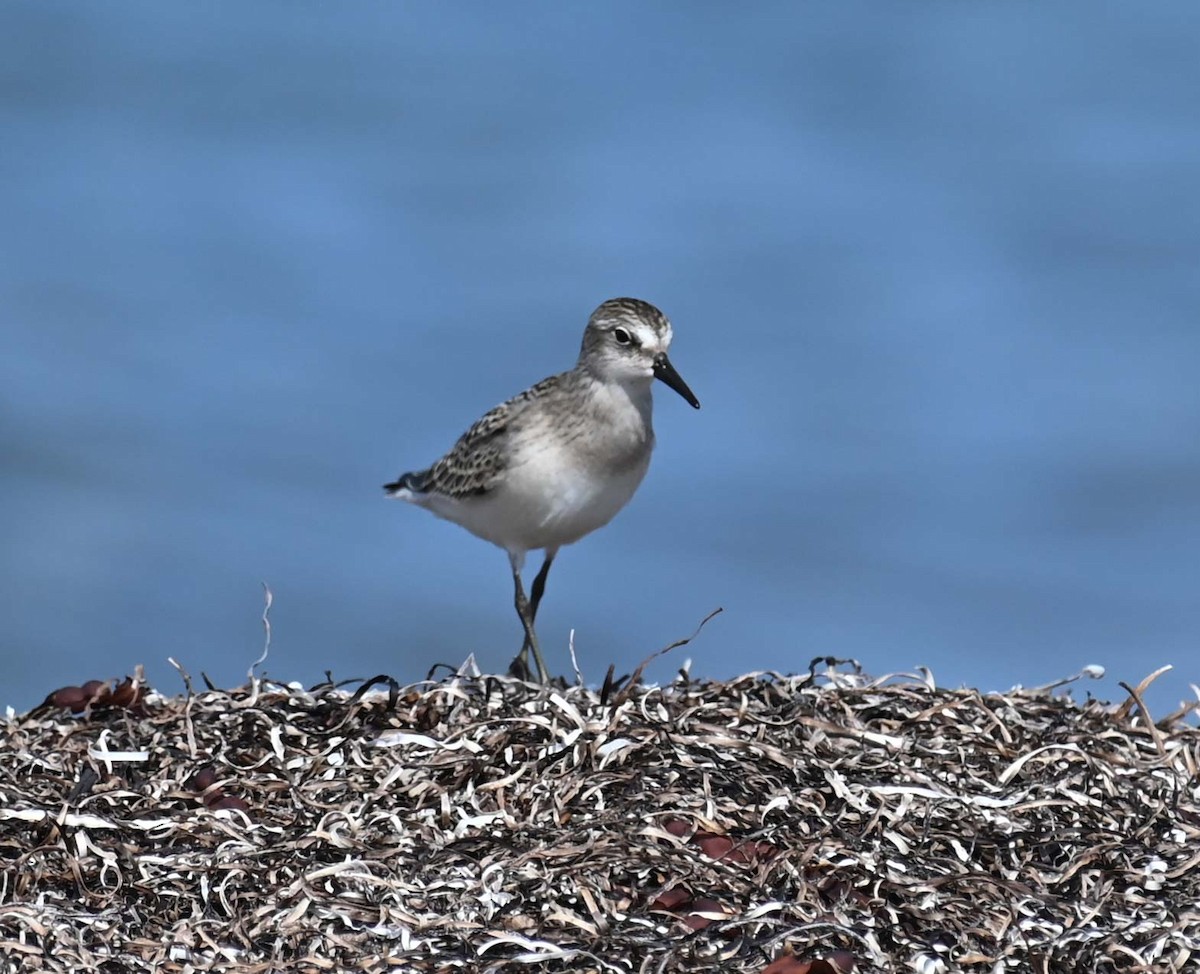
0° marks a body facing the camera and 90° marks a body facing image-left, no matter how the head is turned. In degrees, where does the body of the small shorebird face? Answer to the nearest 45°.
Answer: approximately 315°
